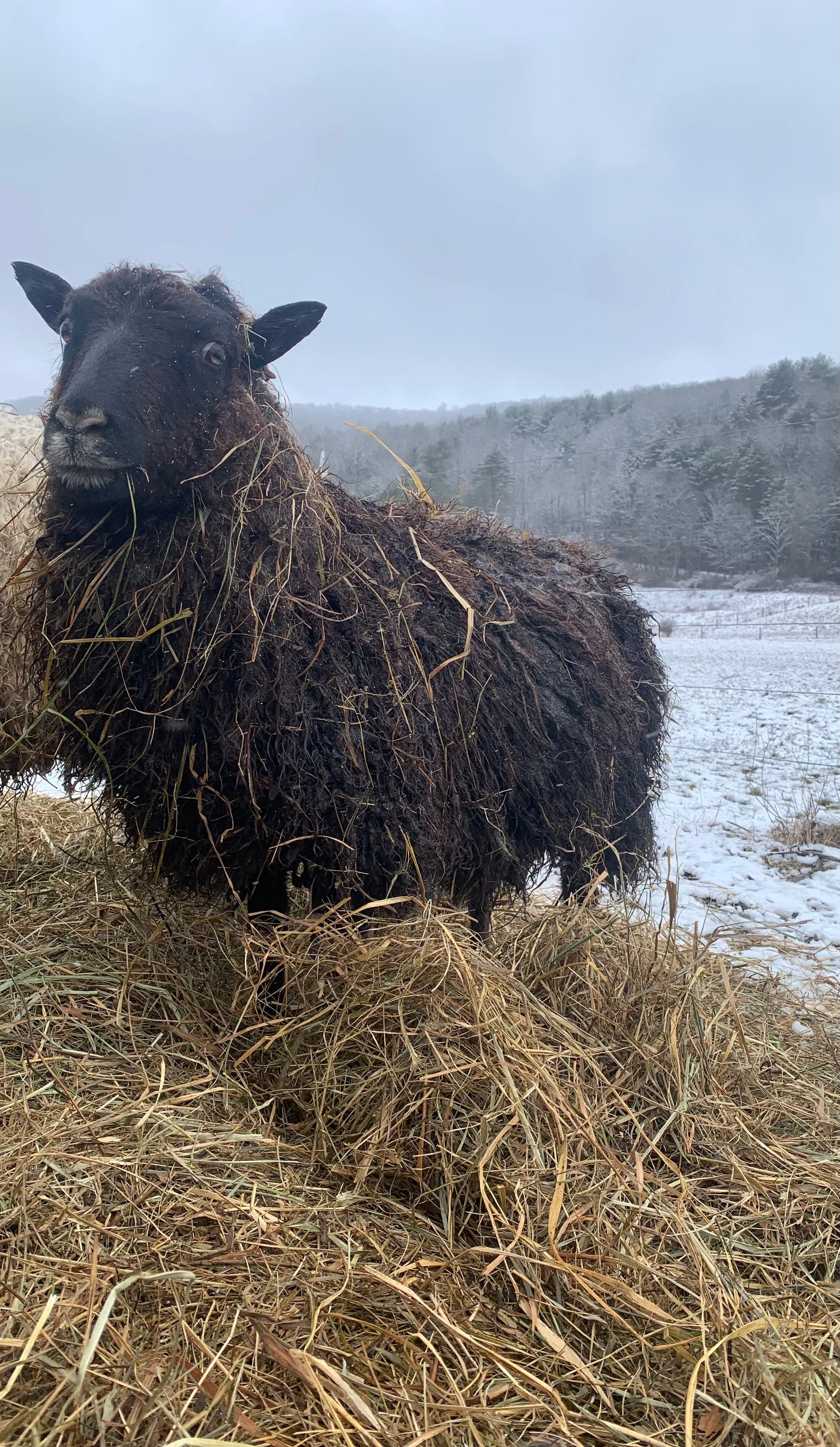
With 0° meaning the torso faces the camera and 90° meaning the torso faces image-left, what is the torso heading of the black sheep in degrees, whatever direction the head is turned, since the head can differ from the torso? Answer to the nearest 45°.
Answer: approximately 45°

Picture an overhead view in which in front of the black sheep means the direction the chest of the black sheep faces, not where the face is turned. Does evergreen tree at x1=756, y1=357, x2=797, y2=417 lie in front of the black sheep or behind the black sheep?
behind
